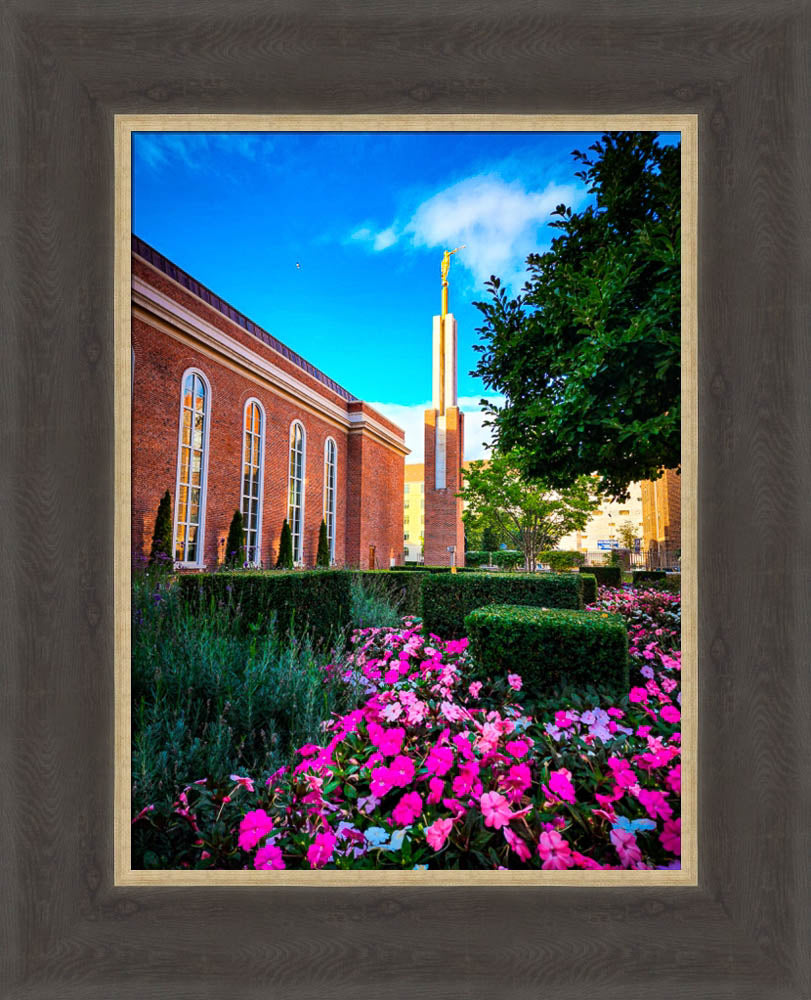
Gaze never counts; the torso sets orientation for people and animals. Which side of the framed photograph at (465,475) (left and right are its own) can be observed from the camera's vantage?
front
